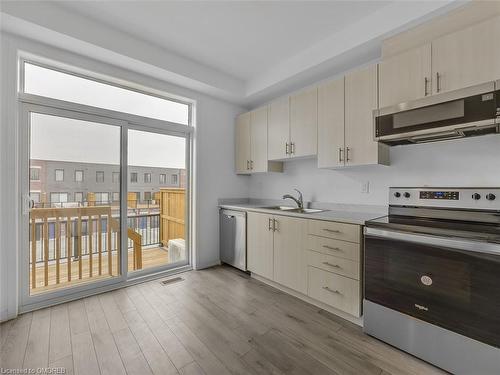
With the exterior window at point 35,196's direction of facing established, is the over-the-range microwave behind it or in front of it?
in front

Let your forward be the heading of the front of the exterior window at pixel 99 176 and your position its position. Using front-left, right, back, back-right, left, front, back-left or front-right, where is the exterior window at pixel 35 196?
right

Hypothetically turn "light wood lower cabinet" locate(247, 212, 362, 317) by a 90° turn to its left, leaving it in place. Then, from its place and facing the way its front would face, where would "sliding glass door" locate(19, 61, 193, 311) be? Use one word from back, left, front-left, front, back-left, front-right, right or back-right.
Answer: back-right

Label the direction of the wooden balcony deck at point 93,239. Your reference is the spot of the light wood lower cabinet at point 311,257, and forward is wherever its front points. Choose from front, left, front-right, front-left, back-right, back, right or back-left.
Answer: front-right

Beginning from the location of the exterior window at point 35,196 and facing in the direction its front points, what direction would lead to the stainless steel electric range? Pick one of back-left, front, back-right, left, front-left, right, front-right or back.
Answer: front-left

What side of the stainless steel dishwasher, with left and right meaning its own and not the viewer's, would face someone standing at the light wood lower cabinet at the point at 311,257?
left

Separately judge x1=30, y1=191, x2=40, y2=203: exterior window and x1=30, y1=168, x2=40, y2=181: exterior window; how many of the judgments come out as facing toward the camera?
2

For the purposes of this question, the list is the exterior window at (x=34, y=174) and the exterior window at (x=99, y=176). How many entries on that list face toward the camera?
2

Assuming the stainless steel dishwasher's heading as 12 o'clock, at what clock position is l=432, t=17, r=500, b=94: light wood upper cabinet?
The light wood upper cabinet is roughly at 9 o'clock from the stainless steel dishwasher.

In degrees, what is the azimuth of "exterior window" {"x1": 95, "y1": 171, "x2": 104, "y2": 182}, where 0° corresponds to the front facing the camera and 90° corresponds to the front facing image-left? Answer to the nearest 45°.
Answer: approximately 0°

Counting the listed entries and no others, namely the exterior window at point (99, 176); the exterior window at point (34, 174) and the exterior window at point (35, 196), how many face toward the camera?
3

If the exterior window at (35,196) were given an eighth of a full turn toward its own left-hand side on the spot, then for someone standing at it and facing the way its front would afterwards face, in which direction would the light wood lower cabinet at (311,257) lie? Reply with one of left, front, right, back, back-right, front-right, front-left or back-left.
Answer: front

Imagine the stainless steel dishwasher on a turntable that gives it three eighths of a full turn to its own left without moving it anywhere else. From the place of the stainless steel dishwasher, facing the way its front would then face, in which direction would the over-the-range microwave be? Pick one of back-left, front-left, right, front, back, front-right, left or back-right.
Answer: front-right

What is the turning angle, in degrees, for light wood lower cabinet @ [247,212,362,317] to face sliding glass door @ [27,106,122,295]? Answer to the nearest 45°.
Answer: approximately 45° to its right

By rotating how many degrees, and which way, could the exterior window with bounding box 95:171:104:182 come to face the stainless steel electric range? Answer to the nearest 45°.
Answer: approximately 45° to its left
